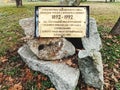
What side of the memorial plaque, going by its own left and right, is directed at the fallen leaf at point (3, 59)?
right

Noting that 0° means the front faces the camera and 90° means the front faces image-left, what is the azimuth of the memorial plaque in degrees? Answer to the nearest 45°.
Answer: approximately 0°

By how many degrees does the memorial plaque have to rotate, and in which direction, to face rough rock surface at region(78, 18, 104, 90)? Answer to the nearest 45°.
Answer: approximately 45° to its left

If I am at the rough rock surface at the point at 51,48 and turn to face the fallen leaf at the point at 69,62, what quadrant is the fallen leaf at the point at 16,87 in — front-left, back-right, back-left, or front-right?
back-right
